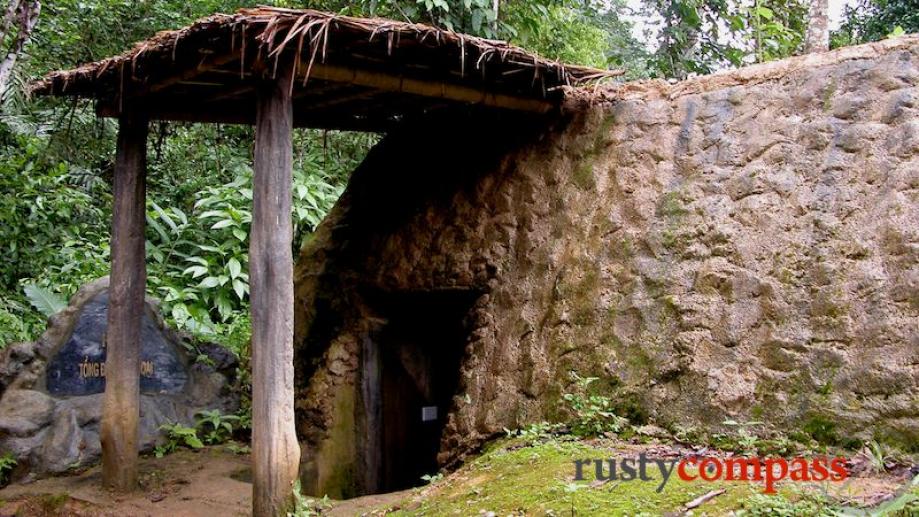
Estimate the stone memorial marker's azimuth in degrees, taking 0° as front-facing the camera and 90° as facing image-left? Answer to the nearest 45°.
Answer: approximately 0°

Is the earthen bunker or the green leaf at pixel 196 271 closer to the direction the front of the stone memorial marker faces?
the earthen bunker

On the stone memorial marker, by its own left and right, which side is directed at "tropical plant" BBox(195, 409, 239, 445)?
left

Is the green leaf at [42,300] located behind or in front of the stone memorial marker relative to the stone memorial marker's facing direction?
behind

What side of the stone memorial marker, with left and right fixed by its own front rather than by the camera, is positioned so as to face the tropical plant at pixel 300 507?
front

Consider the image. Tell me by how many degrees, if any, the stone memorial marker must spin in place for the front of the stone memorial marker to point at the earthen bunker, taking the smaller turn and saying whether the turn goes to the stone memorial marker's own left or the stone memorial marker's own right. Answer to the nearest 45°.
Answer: approximately 45° to the stone memorial marker's own left

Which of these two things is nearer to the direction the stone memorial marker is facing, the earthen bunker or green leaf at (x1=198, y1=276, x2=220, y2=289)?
the earthen bunker
